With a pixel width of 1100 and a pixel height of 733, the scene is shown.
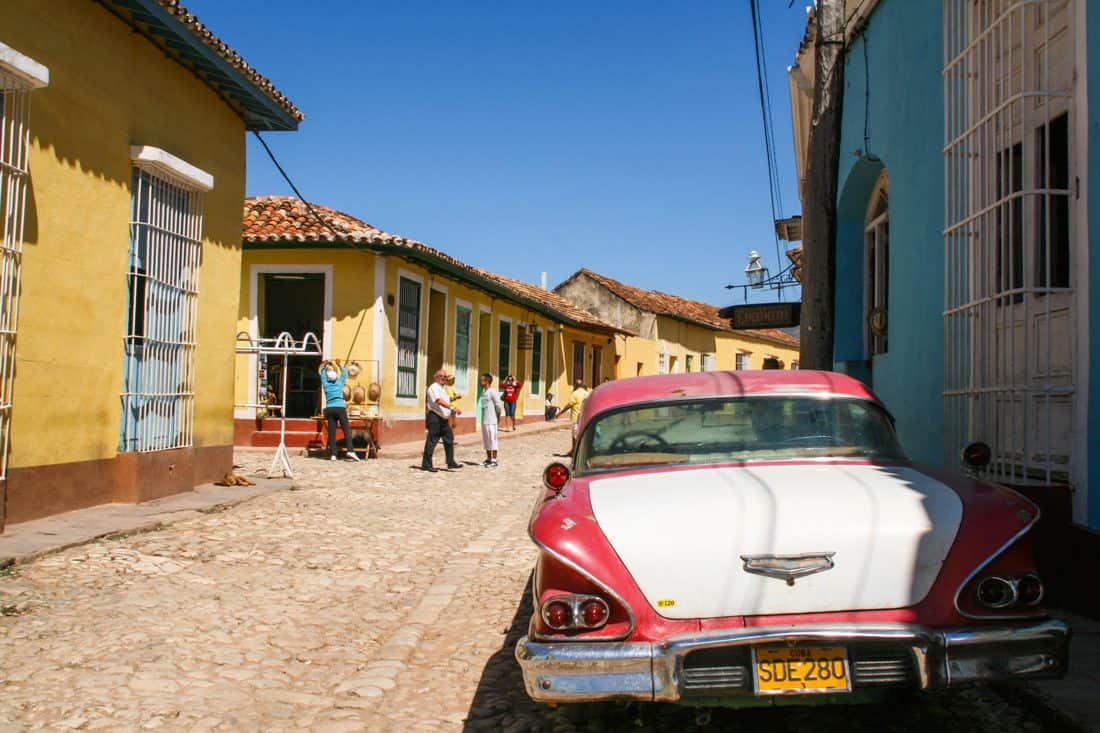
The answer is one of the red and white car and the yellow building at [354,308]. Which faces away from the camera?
the red and white car

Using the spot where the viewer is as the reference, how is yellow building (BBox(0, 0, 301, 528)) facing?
facing the viewer and to the right of the viewer

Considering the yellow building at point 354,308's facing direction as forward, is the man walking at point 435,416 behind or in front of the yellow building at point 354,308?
in front

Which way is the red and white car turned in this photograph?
away from the camera

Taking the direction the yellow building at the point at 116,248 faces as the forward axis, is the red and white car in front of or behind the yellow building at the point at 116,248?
in front

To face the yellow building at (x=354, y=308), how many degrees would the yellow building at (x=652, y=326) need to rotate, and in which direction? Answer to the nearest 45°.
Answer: approximately 45° to its right

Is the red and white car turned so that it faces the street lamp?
yes
